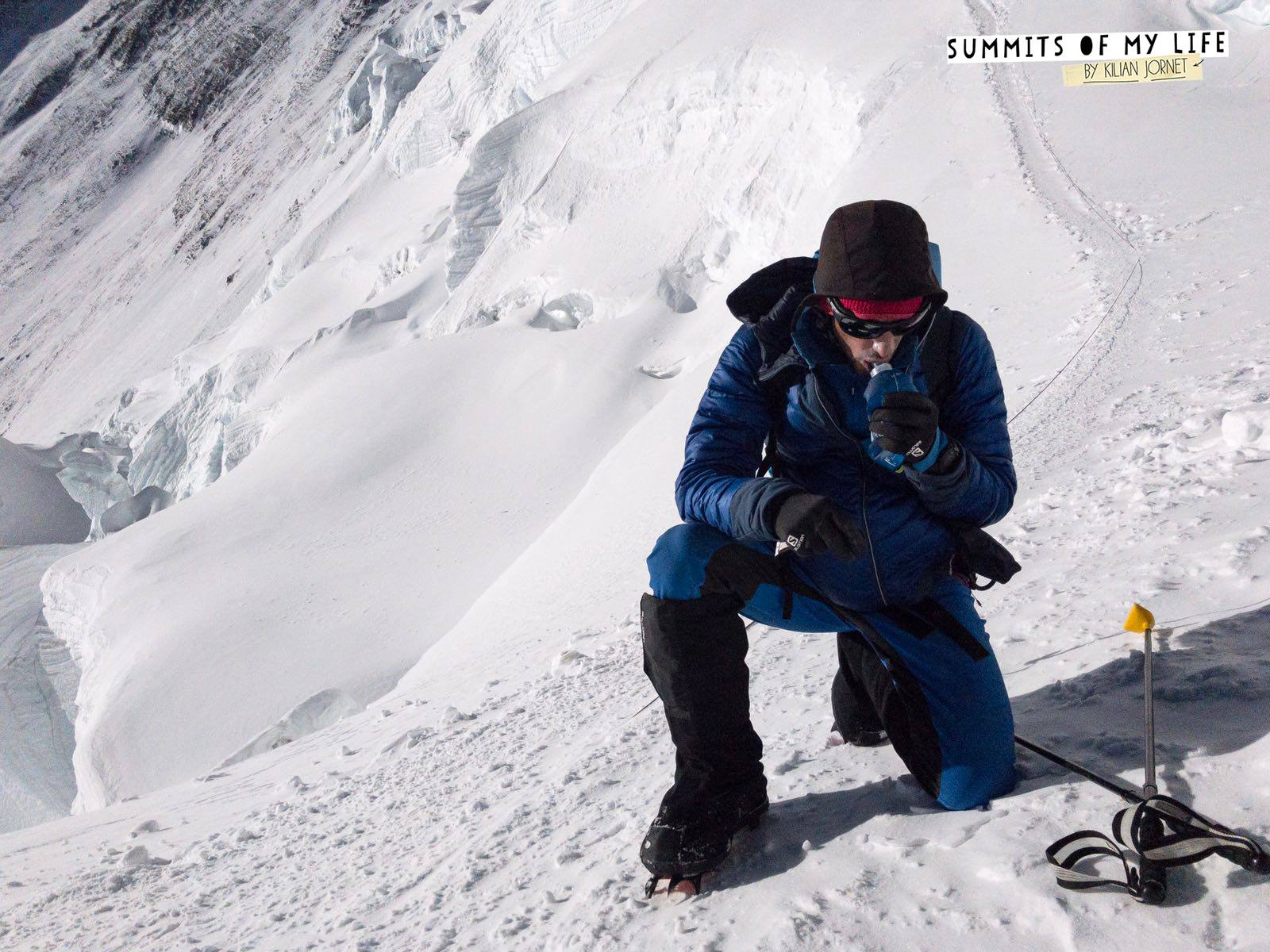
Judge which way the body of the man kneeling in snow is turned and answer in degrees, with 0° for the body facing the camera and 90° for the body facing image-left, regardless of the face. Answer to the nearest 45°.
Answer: approximately 0°
